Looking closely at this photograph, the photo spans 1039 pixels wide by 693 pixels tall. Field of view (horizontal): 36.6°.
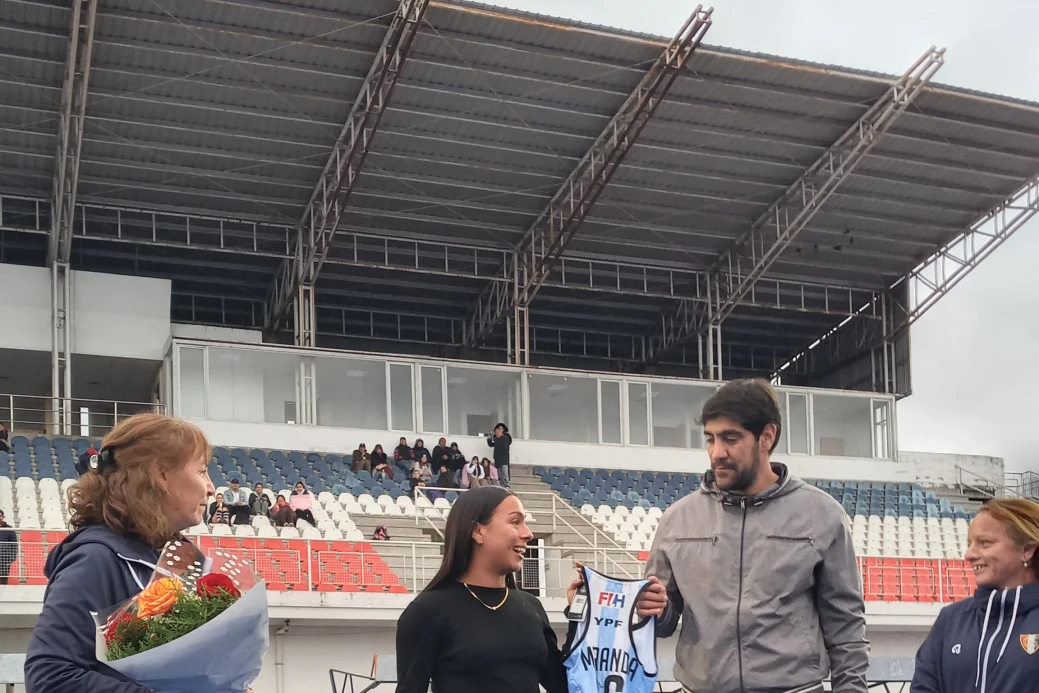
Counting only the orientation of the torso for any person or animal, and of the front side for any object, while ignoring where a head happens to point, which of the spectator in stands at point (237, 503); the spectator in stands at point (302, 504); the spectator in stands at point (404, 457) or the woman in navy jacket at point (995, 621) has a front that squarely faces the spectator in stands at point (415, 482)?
the spectator in stands at point (404, 457)

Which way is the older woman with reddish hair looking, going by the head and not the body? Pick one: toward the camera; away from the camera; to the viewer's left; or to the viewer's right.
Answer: to the viewer's right

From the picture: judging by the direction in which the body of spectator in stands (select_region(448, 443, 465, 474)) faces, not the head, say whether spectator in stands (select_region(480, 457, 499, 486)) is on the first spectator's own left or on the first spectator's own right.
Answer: on the first spectator's own left

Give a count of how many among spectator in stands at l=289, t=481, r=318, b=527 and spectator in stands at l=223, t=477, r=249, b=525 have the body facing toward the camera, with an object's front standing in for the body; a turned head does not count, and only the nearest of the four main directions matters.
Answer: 2
